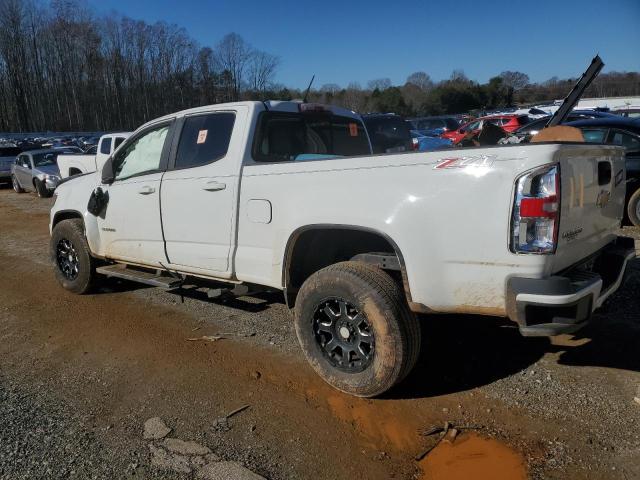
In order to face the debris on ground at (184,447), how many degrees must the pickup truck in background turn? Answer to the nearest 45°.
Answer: approximately 90° to its right

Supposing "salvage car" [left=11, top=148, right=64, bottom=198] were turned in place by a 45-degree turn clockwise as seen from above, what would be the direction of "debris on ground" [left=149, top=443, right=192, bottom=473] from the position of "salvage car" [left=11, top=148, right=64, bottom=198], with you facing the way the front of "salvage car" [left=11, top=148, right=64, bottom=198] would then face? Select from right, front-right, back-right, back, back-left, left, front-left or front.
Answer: front

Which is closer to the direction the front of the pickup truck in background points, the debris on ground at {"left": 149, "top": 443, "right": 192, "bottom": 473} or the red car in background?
the red car in background

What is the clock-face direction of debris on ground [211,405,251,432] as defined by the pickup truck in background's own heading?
The debris on ground is roughly at 3 o'clock from the pickup truck in background.

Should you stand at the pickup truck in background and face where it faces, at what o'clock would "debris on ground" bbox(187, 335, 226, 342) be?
The debris on ground is roughly at 3 o'clock from the pickup truck in background.

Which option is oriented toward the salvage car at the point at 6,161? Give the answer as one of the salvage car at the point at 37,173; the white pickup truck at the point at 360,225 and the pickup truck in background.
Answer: the white pickup truck

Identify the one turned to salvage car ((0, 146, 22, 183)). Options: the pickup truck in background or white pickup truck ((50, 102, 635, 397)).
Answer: the white pickup truck

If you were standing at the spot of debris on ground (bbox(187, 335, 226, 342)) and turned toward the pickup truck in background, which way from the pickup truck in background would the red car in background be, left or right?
right

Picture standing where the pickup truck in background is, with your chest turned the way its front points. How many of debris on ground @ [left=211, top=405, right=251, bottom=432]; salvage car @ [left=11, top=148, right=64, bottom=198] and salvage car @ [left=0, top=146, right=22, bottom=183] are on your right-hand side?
1

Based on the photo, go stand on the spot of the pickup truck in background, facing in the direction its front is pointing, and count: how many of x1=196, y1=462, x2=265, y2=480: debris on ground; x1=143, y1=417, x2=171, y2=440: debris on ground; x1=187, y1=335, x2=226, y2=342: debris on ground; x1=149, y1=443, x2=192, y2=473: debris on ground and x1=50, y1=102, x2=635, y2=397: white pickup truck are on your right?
5

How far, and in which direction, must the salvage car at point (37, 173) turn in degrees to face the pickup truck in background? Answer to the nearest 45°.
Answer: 0° — it already faces it

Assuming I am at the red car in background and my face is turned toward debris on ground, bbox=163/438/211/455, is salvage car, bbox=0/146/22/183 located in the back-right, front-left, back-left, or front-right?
front-right

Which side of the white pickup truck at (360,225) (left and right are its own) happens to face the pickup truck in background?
front

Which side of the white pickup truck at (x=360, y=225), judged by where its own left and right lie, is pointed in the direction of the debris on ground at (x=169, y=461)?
left

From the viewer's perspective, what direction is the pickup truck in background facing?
to the viewer's right

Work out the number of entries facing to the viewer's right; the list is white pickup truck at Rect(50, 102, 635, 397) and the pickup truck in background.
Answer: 1

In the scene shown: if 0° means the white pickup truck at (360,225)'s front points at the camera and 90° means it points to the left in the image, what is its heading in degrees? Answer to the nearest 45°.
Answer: approximately 135°
